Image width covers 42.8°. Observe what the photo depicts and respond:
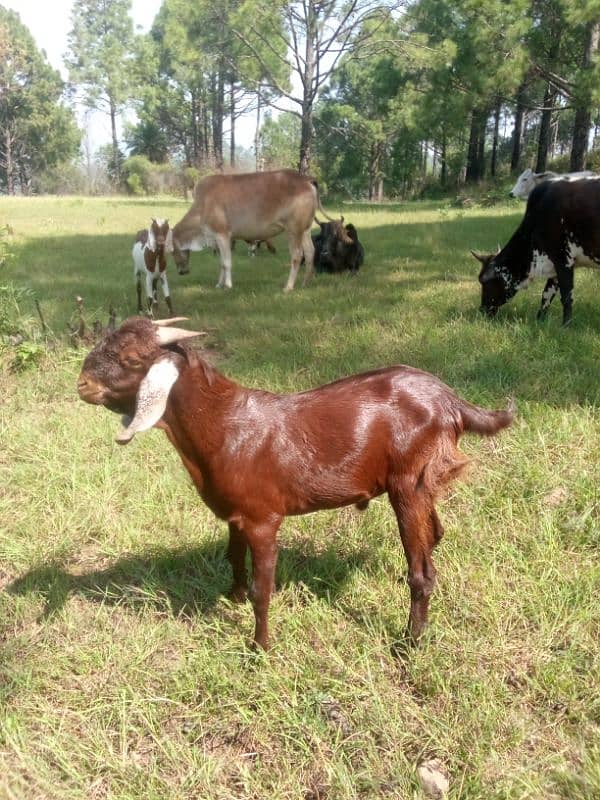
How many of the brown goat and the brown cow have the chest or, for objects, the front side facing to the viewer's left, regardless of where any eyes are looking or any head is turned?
2

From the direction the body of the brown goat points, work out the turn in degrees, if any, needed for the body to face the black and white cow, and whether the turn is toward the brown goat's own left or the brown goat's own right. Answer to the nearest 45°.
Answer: approximately 135° to the brown goat's own right

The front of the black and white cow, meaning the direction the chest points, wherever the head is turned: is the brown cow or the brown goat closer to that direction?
the brown cow

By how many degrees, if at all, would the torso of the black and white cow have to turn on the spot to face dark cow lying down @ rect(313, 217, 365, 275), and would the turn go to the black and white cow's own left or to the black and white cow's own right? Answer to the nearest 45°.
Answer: approximately 45° to the black and white cow's own right

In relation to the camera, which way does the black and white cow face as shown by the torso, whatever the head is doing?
to the viewer's left

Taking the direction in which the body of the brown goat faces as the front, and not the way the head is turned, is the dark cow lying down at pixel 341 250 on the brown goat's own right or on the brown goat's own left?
on the brown goat's own right

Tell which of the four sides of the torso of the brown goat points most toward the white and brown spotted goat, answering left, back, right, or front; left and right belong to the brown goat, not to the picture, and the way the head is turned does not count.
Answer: right

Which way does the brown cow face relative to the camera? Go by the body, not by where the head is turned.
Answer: to the viewer's left

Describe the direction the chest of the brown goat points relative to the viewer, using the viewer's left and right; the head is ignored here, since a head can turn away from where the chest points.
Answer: facing to the left of the viewer

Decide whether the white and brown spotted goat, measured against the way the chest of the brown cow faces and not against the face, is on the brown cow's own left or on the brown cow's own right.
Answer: on the brown cow's own left

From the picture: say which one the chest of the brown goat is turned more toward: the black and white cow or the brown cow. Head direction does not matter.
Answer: the brown cow

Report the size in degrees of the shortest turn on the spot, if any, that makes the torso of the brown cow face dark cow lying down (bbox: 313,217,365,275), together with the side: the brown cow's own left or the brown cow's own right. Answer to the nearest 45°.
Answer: approximately 180°

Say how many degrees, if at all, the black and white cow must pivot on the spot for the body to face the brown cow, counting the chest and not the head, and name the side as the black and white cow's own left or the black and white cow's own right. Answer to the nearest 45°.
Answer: approximately 45° to the black and white cow's own right

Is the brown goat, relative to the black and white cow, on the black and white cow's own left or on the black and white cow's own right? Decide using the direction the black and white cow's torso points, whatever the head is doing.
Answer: on the black and white cow's own left
